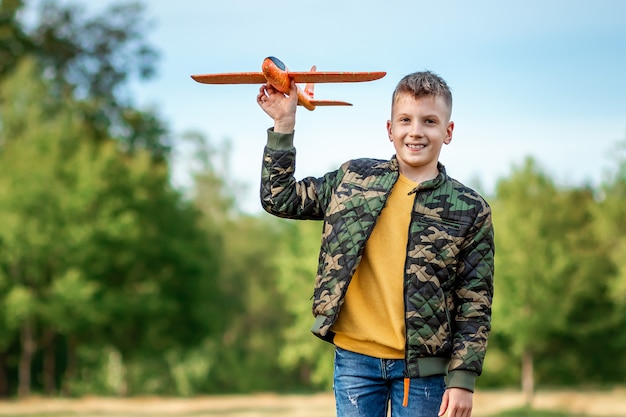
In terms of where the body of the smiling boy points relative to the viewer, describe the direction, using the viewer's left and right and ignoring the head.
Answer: facing the viewer

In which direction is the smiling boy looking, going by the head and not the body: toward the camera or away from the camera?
toward the camera

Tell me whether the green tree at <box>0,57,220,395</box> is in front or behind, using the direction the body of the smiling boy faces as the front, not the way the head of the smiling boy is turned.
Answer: behind

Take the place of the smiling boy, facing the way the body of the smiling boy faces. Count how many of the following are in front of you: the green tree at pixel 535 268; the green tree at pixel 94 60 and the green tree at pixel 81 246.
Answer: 0

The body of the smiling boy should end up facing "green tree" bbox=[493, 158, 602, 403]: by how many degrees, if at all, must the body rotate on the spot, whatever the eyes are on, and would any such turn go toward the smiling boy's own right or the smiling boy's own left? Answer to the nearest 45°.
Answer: approximately 180°

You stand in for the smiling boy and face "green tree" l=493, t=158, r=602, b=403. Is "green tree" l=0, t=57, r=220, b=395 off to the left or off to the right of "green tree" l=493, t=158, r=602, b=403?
left

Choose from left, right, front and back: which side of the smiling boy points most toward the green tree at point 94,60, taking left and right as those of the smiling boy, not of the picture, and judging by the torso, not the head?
back
